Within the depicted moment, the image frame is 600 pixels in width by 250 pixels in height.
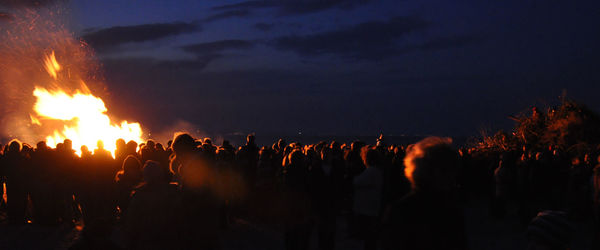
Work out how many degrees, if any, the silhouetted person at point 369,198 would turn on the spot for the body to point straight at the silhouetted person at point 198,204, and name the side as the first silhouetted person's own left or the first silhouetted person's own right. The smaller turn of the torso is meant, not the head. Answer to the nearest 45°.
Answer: approximately 45° to the first silhouetted person's own left

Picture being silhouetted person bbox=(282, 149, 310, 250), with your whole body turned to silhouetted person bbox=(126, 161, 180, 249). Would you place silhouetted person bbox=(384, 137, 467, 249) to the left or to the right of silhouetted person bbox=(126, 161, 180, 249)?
left

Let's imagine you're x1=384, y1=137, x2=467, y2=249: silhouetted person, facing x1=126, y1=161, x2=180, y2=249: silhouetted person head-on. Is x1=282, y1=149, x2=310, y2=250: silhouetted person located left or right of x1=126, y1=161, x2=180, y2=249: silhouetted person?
right

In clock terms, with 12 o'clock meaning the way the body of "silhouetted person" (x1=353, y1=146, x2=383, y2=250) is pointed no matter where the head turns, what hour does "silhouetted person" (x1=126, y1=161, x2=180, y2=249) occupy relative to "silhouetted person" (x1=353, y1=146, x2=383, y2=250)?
"silhouetted person" (x1=126, y1=161, x2=180, y2=249) is roughly at 10 o'clock from "silhouetted person" (x1=353, y1=146, x2=383, y2=250).

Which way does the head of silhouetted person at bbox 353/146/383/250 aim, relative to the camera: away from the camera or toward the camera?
away from the camera
